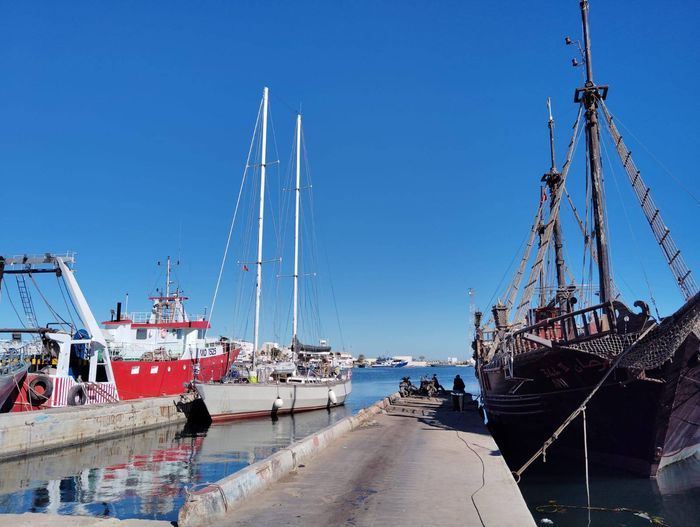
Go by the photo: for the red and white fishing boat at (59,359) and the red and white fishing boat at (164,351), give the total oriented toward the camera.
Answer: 0

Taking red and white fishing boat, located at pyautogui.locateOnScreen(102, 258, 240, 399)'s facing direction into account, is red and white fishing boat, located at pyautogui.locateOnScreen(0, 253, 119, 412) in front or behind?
behind

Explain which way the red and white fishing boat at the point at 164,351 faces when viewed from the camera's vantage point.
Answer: facing away from the viewer and to the right of the viewer

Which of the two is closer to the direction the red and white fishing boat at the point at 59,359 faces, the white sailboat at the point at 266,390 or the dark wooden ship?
the white sailboat

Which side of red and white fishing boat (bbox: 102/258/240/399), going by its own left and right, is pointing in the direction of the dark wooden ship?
right

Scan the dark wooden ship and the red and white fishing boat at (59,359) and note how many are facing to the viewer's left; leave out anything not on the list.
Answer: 0

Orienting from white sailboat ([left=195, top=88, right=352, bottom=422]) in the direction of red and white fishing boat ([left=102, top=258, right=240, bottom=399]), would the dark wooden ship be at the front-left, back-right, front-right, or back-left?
back-left

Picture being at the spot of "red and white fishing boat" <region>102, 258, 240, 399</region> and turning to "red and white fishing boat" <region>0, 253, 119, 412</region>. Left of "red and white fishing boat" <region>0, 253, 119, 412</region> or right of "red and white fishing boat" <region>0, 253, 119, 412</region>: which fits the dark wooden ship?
left
